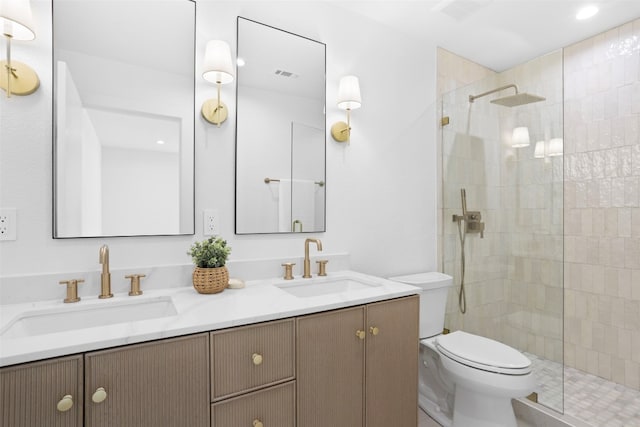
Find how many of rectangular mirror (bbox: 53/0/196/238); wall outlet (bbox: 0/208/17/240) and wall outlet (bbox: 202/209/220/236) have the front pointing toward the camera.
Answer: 3

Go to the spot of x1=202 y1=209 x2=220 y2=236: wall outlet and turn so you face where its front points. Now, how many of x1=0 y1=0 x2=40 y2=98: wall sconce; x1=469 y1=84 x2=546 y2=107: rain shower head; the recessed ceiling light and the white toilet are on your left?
3

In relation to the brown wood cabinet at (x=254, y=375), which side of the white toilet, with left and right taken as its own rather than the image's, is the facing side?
right

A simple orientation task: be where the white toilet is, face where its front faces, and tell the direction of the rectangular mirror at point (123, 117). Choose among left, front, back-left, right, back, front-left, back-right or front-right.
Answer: right

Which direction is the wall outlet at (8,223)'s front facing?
toward the camera

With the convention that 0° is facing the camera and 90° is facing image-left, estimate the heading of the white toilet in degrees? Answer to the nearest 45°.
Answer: approximately 315°

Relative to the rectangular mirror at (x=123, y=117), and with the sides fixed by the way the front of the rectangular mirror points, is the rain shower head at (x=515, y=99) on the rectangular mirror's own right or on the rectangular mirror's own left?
on the rectangular mirror's own left

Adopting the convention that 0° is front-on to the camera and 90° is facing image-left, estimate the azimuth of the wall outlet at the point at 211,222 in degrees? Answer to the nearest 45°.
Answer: approximately 0°

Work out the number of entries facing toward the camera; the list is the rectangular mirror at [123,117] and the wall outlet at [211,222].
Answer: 2

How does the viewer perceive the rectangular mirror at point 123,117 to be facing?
facing the viewer

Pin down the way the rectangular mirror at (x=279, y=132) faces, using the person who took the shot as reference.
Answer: facing the viewer and to the right of the viewer

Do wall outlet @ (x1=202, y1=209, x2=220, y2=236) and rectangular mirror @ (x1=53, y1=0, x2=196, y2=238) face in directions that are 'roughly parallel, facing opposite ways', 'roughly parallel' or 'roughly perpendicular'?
roughly parallel

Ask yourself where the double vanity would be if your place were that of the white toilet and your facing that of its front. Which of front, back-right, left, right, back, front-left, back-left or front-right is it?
right
